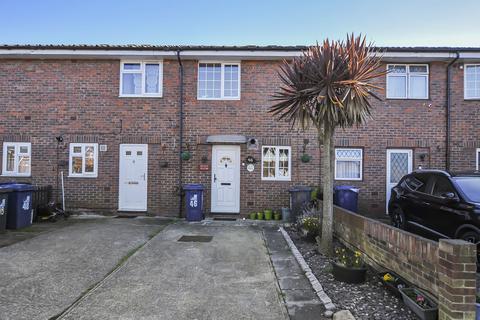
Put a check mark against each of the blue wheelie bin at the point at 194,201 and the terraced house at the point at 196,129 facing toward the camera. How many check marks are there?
2

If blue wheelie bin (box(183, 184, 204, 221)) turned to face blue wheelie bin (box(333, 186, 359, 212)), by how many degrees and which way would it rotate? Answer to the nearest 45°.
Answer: approximately 90° to its left

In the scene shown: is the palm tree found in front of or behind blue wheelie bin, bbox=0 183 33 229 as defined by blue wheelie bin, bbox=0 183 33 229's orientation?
in front

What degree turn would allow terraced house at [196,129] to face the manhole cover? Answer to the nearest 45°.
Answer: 0° — it already faces it

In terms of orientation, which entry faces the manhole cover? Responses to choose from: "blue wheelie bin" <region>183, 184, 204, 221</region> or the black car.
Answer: the blue wheelie bin

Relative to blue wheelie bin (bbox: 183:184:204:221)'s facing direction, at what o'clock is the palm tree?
The palm tree is roughly at 11 o'clock from the blue wheelie bin.

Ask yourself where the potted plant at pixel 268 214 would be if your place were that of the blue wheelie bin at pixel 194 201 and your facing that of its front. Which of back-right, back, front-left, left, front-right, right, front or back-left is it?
left

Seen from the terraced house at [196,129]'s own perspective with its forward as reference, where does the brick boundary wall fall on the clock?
The brick boundary wall is roughly at 11 o'clock from the terraced house.

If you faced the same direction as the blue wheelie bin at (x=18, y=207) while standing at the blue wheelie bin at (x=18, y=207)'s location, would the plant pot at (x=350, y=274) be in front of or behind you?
in front
